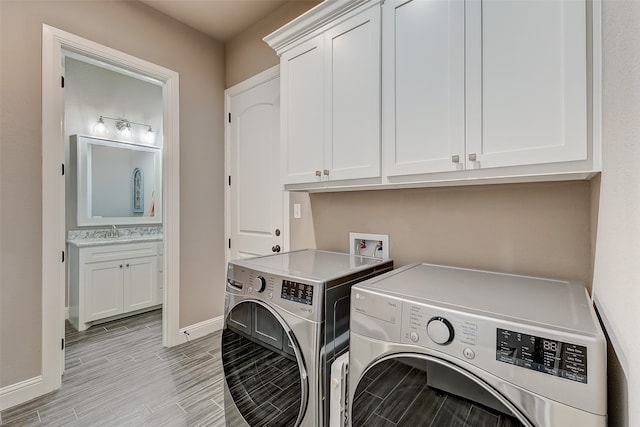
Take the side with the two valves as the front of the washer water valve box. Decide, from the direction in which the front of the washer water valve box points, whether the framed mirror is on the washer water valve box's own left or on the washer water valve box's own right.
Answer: on the washer water valve box's own right

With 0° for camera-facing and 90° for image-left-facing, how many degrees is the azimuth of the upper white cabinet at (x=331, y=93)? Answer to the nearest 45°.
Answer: approximately 45°

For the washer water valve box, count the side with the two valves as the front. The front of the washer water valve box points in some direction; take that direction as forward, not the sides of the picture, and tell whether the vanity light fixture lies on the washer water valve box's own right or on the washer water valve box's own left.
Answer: on the washer water valve box's own right

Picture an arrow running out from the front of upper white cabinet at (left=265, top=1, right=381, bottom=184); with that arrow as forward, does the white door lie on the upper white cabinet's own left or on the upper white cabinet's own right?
on the upper white cabinet's own right

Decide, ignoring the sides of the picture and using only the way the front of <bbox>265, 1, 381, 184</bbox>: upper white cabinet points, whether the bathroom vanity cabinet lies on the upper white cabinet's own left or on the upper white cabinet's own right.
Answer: on the upper white cabinet's own right

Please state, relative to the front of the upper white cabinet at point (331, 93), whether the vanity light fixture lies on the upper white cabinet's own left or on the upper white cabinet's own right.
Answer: on the upper white cabinet's own right
